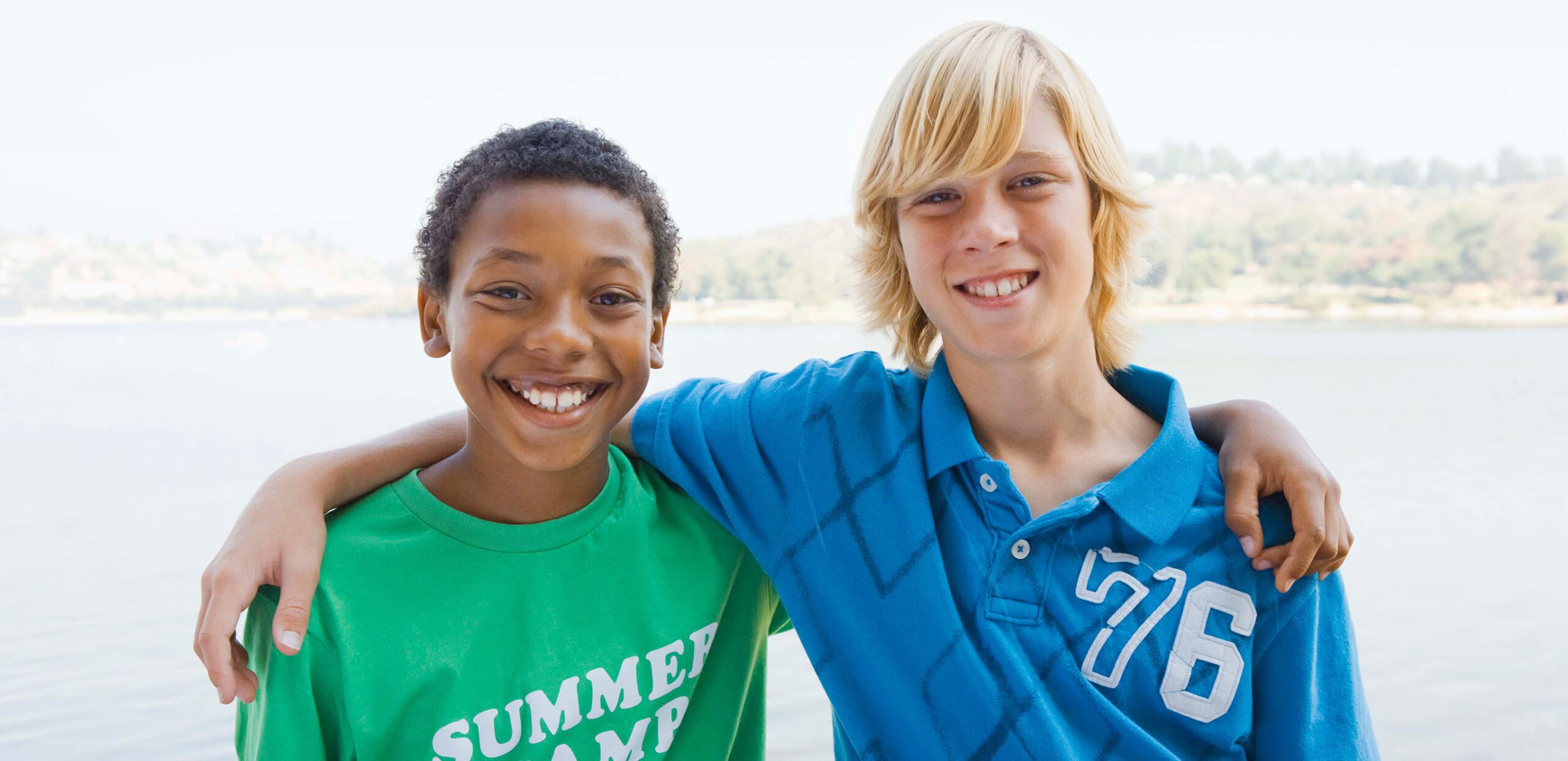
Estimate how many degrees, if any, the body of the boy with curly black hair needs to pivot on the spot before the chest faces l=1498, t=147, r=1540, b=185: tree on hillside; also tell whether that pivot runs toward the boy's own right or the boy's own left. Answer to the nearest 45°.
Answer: approximately 135° to the boy's own left

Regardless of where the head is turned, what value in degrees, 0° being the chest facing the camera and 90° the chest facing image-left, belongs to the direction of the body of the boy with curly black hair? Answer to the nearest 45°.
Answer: approximately 0°

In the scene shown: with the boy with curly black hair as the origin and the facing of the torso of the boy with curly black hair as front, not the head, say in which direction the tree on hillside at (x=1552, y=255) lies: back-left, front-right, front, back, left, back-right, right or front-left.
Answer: back-left

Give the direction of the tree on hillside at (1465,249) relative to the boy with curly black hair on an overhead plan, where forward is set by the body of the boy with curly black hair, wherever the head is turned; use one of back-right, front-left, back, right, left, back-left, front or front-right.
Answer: back-left
